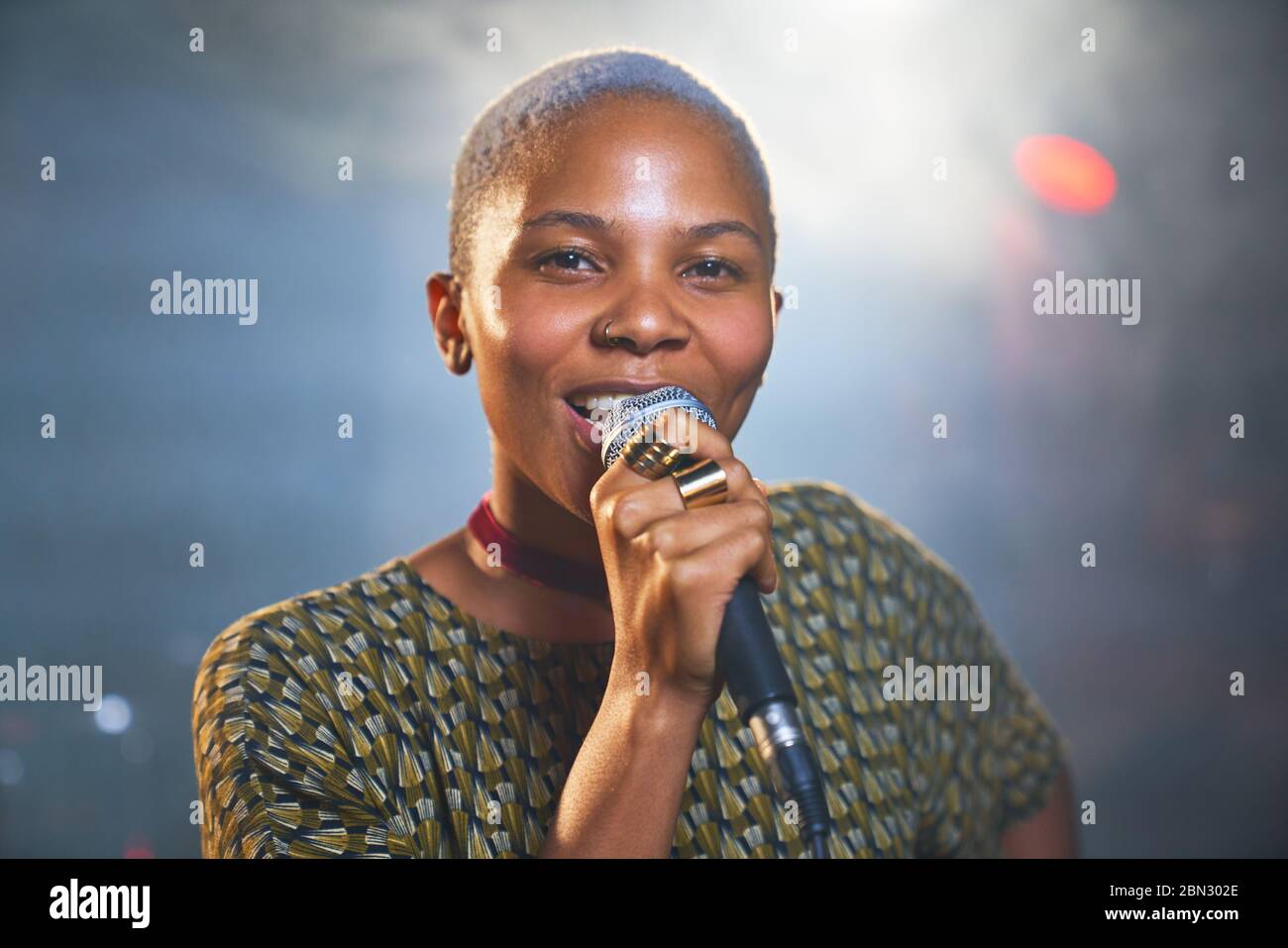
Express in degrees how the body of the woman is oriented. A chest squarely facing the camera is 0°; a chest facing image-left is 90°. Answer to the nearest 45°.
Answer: approximately 0°
